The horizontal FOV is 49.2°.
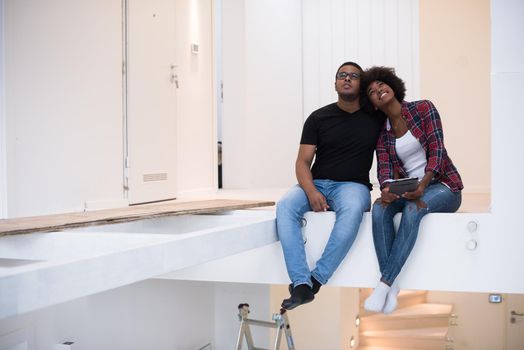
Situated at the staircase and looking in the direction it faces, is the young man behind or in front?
in front

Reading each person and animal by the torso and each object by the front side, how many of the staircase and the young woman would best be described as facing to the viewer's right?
0

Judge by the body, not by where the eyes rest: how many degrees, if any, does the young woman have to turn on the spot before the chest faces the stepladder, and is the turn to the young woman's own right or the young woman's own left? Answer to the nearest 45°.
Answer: approximately 90° to the young woman's own right

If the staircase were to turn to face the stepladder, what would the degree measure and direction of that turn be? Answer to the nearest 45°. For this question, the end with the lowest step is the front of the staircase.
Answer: approximately 45° to its right

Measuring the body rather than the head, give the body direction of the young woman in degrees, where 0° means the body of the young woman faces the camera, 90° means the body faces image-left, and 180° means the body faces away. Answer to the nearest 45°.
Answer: approximately 45°
